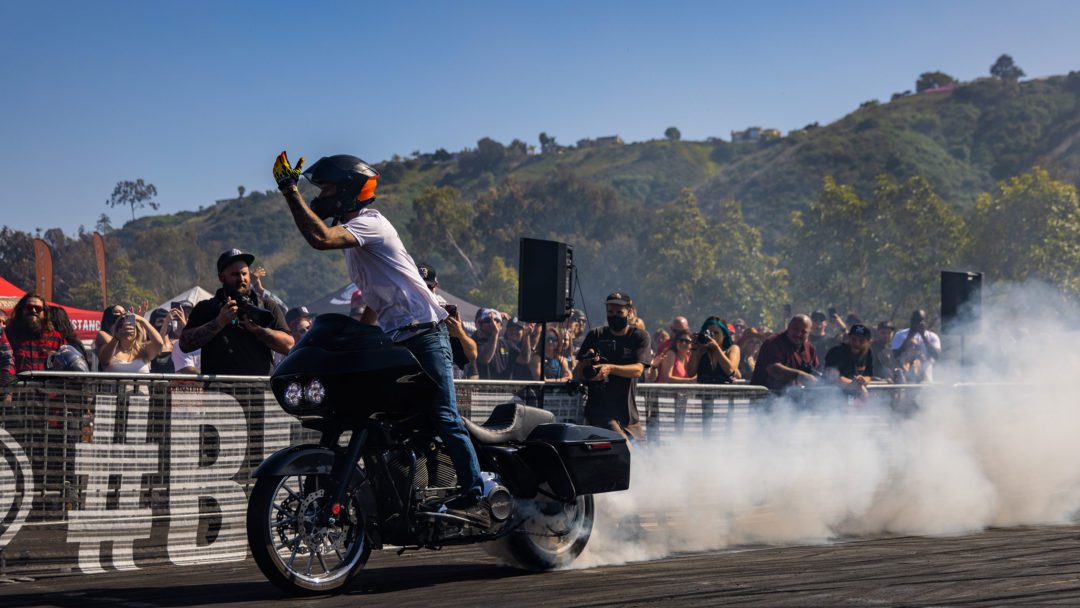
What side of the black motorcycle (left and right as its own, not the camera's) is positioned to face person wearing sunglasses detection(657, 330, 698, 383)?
back

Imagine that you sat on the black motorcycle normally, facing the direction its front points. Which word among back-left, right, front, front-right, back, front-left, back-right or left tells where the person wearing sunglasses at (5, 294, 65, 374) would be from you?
right

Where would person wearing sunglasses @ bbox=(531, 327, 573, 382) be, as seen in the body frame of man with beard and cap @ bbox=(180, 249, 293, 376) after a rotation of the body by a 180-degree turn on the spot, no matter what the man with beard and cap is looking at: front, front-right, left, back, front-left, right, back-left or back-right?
front-right

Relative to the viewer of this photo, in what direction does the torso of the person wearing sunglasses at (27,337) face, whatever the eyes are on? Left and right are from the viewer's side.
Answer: facing the viewer

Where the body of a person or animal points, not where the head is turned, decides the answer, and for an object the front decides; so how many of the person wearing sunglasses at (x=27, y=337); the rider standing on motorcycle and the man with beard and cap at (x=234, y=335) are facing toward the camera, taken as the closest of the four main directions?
2

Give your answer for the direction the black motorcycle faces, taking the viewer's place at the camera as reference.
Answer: facing the viewer and to the left of the viewer

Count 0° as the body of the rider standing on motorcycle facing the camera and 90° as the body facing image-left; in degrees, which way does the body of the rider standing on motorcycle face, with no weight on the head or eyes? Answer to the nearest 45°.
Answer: approximately 90°

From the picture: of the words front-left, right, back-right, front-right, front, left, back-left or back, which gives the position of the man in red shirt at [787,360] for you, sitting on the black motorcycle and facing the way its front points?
back

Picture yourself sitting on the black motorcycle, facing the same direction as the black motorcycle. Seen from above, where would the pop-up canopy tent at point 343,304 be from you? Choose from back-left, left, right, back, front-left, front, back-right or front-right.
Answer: back-right

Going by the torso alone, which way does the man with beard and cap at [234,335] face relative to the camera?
toward the camera
